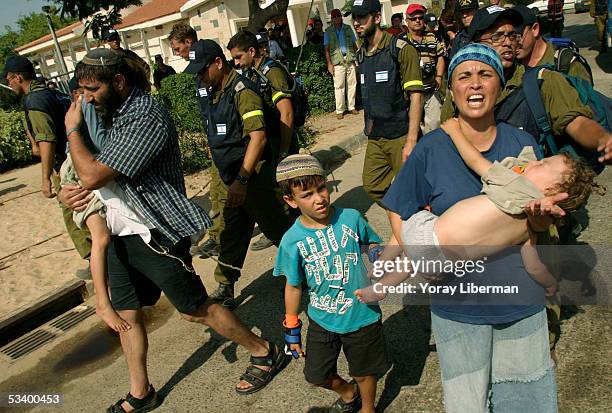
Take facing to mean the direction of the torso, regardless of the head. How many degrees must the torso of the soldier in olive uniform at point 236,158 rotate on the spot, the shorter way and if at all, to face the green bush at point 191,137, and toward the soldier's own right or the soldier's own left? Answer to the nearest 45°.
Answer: approximately 135° to the soldier's own right

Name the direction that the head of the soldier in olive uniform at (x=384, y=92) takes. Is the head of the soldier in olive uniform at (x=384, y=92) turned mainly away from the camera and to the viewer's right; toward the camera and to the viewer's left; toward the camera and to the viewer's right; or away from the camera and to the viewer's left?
toward the camera and to the viewer's left

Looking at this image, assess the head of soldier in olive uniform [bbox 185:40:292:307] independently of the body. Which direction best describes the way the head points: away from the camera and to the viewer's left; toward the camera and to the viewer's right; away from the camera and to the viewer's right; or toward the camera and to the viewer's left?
toward the camera and to the viewer's left

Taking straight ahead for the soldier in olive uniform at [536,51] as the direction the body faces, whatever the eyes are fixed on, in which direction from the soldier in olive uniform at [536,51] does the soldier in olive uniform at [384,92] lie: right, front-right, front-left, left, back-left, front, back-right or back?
front-right

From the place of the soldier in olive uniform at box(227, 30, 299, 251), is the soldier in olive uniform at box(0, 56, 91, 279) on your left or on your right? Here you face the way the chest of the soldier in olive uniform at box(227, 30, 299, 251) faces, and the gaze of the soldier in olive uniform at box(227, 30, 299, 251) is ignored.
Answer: on your right

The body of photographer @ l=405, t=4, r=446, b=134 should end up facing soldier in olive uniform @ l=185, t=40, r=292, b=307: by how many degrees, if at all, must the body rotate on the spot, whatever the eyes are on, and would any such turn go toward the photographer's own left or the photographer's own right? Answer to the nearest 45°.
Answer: approximately 45° to the photographer's own right

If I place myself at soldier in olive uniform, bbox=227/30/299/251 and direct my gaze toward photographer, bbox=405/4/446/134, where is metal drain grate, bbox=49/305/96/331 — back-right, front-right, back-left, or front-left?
back-left

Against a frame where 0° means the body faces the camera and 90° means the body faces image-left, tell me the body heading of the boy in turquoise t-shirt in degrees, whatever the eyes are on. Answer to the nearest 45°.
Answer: approximately 0°

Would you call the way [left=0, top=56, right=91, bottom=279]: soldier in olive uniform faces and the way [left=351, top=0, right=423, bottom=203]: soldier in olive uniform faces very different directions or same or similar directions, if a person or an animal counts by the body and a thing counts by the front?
same or similar directions

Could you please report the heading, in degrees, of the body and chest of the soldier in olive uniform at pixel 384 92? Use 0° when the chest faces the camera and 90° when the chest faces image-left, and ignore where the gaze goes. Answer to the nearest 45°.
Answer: approximately 45°

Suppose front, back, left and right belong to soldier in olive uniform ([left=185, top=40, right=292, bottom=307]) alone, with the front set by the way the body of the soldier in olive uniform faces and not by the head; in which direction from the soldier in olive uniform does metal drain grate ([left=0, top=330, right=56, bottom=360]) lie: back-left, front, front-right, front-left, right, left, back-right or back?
front-right

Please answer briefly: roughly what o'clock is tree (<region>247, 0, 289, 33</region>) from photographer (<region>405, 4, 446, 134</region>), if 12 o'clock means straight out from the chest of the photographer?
The tree is roughly at 5 o'clock from the photographer.

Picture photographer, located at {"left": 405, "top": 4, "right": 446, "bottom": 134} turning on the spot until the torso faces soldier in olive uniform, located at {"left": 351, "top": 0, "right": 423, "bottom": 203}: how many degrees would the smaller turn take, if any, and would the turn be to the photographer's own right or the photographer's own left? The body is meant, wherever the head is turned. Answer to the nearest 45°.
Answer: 0° — they already face them
